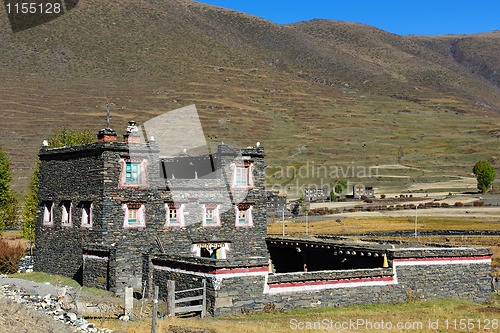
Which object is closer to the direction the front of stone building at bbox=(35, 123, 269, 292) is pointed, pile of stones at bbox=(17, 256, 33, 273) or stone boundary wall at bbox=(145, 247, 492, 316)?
the stone boundary wall

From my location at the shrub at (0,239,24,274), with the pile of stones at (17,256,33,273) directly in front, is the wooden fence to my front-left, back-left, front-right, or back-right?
front-right

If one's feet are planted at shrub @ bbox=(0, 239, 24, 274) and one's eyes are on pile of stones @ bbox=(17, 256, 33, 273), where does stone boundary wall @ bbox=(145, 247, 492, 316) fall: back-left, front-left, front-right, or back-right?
front-right

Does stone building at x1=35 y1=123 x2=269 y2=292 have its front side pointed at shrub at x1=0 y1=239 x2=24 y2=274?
no

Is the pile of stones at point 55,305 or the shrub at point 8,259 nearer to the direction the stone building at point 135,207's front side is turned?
the pile of stones

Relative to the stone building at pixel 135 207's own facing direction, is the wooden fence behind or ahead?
ahead

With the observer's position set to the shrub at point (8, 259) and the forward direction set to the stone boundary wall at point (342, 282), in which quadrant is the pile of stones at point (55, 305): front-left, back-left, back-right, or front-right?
front-right

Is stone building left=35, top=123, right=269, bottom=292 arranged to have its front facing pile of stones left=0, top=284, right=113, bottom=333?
no

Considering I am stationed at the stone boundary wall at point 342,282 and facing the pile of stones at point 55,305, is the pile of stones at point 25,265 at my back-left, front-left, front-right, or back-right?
front-right

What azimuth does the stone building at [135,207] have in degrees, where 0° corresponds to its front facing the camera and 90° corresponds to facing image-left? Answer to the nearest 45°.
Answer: approximately 315°
